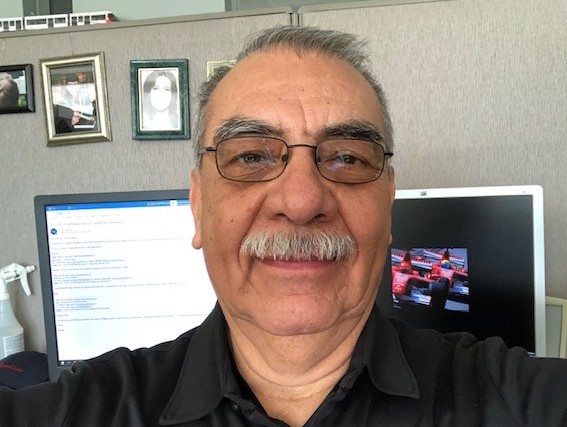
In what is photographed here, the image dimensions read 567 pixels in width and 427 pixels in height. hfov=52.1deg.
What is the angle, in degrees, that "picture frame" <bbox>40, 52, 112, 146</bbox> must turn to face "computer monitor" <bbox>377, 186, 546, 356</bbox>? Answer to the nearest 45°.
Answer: approximately 45° to its left

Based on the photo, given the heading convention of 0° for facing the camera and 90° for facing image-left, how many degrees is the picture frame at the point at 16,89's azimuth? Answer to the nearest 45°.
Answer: approximately 0°
